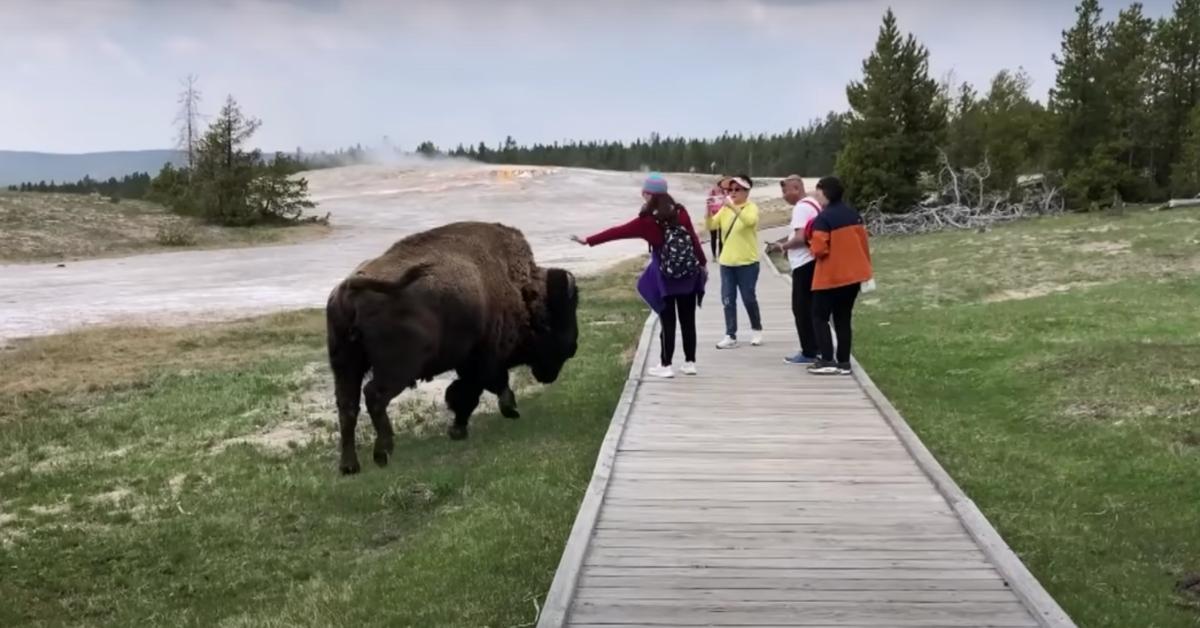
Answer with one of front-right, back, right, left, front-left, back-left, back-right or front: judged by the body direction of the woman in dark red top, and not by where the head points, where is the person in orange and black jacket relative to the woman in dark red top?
back-right

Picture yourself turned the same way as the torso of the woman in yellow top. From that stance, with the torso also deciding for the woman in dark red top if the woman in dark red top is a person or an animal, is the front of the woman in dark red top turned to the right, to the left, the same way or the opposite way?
to the right

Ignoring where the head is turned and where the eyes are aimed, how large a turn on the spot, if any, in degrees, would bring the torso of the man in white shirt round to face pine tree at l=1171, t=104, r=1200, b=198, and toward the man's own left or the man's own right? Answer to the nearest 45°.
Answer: approximately 135° to the man's own right

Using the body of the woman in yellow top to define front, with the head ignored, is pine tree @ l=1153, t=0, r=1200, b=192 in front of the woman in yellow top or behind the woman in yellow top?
behind

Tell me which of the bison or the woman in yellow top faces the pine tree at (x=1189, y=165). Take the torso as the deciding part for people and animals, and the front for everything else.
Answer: the bison

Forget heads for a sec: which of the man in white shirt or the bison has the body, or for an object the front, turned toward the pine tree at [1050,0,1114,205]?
the bison

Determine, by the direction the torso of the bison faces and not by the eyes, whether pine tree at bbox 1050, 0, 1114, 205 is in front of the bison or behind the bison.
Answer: in front

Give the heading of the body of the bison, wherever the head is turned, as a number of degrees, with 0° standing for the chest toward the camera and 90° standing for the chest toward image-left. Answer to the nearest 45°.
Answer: approximately 225°

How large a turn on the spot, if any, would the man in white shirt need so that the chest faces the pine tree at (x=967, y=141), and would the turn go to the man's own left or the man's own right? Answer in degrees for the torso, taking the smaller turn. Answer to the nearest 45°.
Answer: approximately 90° to the man's own right

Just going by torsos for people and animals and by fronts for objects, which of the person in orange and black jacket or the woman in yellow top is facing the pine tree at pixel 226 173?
the person in orange and black jacket

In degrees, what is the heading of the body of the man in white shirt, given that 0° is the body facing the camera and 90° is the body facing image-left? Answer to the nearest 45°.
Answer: approximately 90°

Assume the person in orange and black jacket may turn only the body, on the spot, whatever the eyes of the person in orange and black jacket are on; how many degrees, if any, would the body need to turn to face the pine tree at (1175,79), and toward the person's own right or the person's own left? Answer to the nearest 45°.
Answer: approximately 45° to the person's own right

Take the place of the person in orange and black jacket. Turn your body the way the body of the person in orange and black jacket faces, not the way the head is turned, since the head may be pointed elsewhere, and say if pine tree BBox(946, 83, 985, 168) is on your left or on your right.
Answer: on your right

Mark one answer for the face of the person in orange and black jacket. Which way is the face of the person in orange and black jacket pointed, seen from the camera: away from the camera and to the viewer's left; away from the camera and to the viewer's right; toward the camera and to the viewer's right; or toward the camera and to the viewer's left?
away from the camera and to the viewer's left

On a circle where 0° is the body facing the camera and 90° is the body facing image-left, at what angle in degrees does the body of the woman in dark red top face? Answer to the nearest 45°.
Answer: approximately 135°
